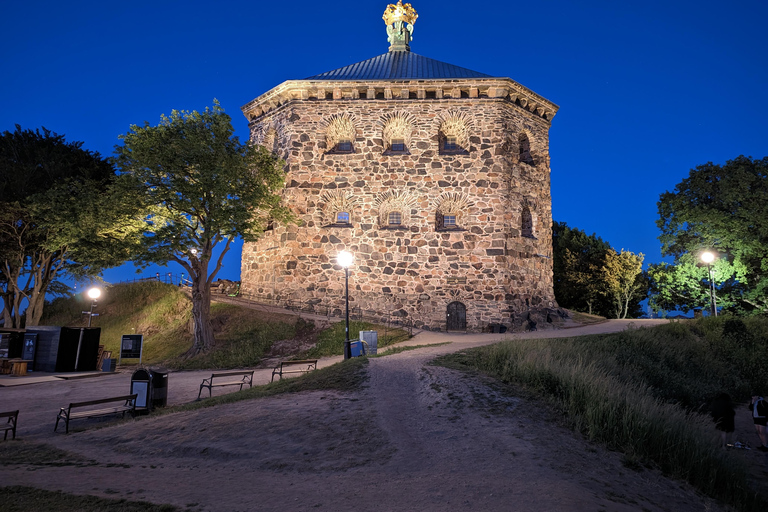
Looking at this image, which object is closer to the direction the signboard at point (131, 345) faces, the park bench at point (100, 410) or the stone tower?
the park bench

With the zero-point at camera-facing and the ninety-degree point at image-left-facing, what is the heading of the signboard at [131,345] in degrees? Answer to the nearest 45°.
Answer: approximately 0°

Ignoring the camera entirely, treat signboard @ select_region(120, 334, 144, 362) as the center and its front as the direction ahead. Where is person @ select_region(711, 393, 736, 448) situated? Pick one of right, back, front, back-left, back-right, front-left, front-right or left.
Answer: front-left

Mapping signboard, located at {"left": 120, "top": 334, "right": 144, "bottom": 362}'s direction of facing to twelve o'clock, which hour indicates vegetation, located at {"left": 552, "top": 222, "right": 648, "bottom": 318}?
The vegetation is roughly at 9 o'clock from the signboard.

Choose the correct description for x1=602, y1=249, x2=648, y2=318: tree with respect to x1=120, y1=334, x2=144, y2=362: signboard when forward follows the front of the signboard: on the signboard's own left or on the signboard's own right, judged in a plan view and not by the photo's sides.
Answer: on the signboard's own left

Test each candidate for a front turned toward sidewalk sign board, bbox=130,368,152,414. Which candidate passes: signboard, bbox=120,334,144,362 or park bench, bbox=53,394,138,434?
the signboard
